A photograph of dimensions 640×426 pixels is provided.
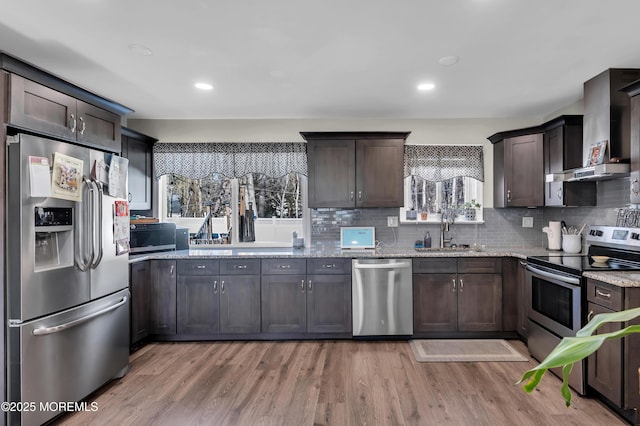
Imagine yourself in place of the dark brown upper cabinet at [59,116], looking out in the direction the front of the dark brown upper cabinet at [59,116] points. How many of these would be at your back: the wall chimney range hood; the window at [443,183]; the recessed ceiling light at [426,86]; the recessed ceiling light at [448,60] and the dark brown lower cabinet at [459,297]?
0

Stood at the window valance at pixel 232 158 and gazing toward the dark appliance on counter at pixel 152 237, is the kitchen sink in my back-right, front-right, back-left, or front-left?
back-left

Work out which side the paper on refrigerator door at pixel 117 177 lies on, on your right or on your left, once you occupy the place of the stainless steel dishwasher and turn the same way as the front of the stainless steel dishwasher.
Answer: on your right

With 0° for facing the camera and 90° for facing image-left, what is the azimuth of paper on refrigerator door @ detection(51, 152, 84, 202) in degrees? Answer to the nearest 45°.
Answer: approximately 315°

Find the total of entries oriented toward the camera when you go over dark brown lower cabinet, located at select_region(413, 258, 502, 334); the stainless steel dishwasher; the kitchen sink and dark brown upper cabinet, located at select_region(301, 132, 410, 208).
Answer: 4

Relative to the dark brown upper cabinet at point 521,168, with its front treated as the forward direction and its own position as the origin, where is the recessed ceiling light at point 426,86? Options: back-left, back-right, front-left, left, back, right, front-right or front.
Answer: front

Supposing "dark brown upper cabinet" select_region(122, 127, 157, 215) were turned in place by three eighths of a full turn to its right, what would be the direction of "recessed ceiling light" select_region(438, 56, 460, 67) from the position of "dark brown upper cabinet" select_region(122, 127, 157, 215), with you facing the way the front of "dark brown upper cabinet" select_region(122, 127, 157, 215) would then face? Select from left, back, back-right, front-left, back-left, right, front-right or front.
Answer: back-left

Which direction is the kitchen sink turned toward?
toward the camera

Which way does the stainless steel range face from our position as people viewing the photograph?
facing the viewer and to the left of the viewer

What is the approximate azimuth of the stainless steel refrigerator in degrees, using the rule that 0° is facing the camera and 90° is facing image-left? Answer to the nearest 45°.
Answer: approximately 315°

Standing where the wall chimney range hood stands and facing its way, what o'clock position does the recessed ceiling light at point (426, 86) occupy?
The recessed ceiling light is roughly at 1 o'clock from the wall chimney range hood.

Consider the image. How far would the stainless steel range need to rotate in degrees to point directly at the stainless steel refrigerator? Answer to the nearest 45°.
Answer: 0° — it already faces it

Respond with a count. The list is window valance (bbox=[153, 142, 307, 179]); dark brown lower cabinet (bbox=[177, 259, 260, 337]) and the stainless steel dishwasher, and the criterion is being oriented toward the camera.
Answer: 3

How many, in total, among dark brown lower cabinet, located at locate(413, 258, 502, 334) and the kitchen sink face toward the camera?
2

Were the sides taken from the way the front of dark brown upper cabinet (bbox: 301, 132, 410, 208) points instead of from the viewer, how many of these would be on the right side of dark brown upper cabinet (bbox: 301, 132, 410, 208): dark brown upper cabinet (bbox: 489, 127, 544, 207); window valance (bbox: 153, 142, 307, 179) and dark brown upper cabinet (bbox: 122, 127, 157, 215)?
2

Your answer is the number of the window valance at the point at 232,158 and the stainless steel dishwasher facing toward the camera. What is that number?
2

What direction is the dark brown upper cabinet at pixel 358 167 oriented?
toward the camera

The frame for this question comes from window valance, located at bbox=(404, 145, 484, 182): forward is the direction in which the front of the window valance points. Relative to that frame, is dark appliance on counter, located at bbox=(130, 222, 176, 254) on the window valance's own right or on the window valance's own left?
on the window valance's own right

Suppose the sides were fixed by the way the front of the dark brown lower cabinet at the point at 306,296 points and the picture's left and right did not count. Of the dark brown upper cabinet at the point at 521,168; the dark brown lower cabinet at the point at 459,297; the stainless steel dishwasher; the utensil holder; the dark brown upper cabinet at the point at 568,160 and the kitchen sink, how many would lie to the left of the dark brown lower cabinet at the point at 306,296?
6
